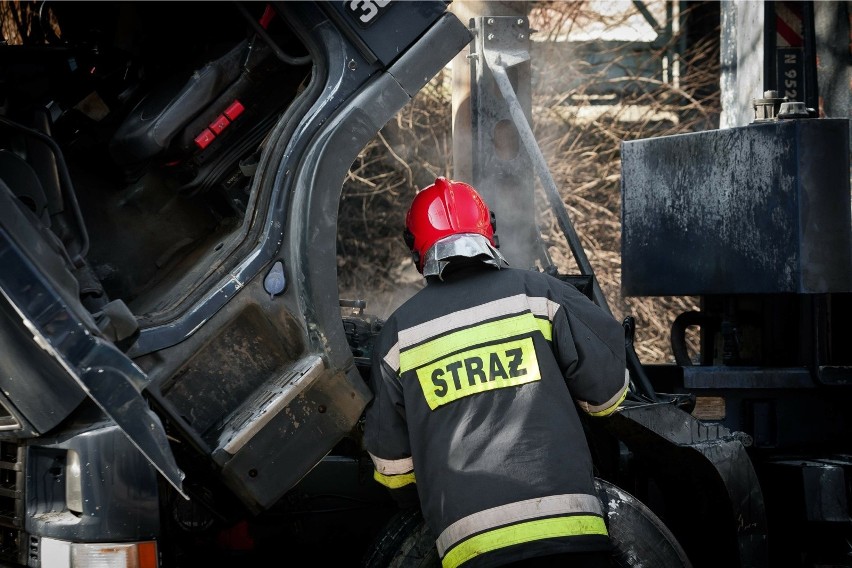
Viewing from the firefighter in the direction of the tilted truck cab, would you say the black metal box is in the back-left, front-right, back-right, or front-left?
back-right

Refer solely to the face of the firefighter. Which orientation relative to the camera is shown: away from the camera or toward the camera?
away from the camera

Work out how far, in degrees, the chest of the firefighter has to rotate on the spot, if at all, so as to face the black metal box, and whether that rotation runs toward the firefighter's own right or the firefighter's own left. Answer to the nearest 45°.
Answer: approximately 45° to the firefighter's own right

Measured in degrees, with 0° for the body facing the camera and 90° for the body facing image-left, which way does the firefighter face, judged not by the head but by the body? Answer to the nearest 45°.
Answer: approximately 180°
